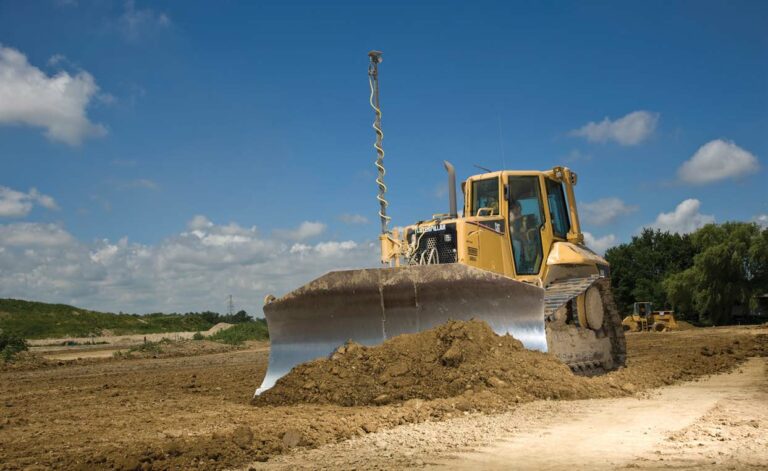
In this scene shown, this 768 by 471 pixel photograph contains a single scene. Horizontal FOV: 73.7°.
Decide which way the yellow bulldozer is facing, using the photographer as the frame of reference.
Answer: facing the viewer and to the left of the viewer

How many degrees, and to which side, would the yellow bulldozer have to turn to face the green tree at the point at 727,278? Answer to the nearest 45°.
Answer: approximately 180°

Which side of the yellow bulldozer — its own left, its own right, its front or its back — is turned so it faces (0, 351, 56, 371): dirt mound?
right

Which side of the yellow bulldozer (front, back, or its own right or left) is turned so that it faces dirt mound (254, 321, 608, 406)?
front

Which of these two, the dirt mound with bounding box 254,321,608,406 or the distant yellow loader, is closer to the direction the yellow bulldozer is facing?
the dirt mound

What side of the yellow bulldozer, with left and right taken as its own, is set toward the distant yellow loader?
back

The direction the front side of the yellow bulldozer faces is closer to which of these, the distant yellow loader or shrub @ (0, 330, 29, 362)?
the shrub

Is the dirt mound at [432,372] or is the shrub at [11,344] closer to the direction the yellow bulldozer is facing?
the dirt mound

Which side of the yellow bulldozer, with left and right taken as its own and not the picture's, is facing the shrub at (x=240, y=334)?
right

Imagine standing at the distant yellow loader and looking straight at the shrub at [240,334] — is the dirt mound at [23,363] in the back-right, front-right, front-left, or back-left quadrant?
front-left

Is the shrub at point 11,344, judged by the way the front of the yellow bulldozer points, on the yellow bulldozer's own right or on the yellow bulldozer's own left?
on the yellow bulldozer's own right

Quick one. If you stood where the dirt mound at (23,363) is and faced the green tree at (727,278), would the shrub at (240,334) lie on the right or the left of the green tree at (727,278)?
left
